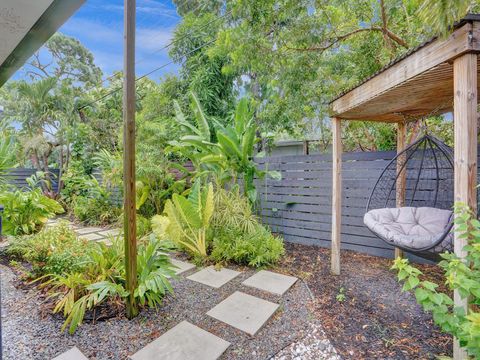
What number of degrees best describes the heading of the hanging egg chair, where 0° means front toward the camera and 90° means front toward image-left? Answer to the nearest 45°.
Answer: approximately 45°

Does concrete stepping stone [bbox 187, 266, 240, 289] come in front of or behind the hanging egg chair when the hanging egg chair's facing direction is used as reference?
in front

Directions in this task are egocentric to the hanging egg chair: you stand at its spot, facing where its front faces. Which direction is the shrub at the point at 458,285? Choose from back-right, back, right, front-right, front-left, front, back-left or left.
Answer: front-left

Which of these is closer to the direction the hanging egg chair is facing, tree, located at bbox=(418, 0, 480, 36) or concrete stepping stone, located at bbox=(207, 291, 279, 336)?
the concrete stepping stone

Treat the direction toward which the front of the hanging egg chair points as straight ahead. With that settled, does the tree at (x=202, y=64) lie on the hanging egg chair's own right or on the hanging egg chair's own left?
on the hanging egg chair's own right

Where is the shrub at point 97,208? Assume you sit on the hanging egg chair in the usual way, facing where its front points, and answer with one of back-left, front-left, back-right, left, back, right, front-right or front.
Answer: front-right

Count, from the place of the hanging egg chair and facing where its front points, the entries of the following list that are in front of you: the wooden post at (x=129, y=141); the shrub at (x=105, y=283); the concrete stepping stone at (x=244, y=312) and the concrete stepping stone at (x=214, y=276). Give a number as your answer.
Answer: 4

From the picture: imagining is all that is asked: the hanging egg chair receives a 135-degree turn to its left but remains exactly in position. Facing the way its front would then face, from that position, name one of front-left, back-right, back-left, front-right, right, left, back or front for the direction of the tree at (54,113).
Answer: back
